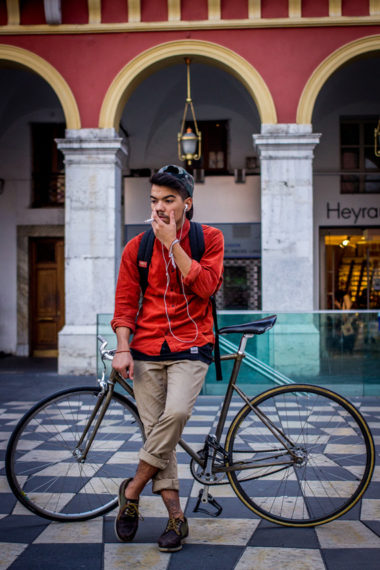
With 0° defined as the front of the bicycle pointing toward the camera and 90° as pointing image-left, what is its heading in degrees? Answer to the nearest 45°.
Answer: approximately 90°

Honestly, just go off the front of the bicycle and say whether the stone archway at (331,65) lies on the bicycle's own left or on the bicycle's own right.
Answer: on the bicycle's own right

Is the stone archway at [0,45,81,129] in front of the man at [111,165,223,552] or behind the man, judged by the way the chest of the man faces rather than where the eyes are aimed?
behind

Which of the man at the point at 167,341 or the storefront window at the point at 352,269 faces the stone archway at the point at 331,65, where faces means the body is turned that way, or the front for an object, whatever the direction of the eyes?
the storefront window

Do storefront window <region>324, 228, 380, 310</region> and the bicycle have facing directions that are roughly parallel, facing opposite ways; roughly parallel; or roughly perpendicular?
roughly perpendicular

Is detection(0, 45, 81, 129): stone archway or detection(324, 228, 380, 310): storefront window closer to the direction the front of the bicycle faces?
the stone archway

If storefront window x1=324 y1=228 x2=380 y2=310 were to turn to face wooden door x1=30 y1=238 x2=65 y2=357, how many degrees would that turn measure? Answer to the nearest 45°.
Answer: approximately 90° to its right

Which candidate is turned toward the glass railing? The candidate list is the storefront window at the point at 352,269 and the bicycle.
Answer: the storefront window

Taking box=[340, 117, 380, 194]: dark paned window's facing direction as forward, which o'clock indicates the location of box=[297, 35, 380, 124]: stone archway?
The stone archway is roughly at 12 o'clock from the dark paned window.

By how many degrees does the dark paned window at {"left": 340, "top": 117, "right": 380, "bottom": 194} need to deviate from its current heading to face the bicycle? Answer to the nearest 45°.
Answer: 0° — it already faces it
